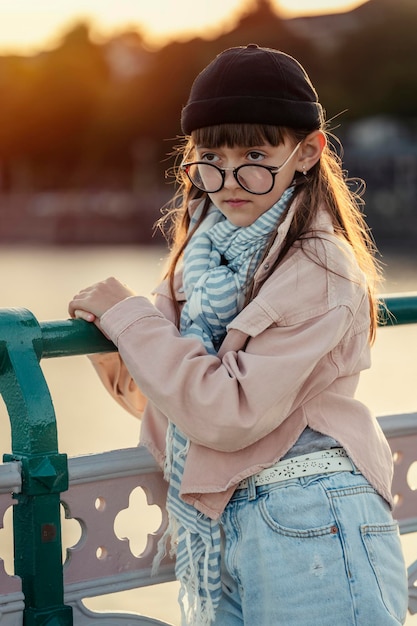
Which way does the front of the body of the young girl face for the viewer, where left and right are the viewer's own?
facing the viewer and to the left of the viewer

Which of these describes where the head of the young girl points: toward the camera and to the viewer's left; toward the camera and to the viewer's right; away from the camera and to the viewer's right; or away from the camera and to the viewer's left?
toward the camera and to the viewer's left
